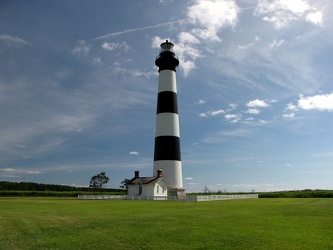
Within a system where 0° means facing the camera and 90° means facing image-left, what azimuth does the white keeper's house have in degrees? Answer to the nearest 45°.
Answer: approximately 45°
